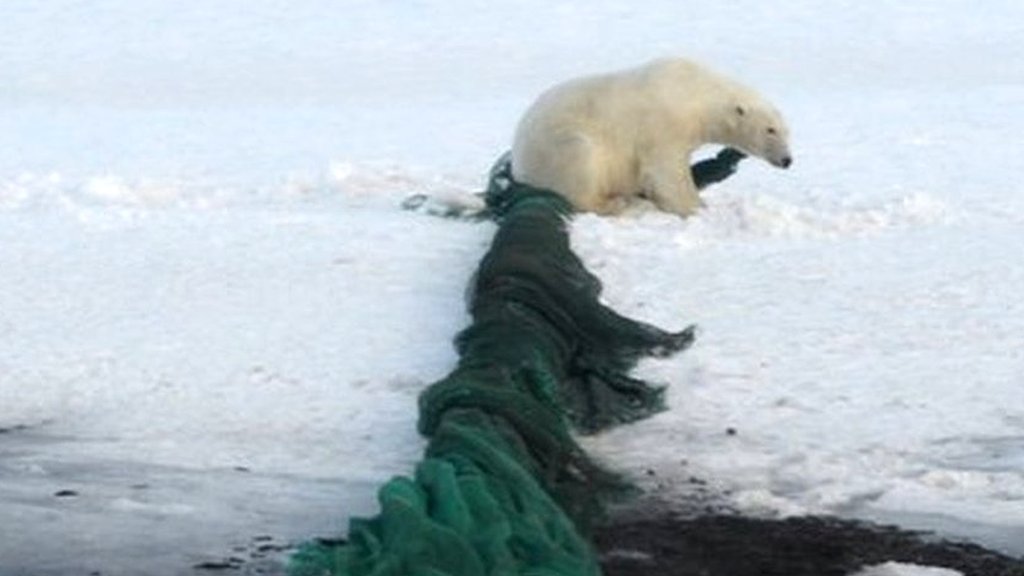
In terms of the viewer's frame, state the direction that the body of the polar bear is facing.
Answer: to the viewer's right
